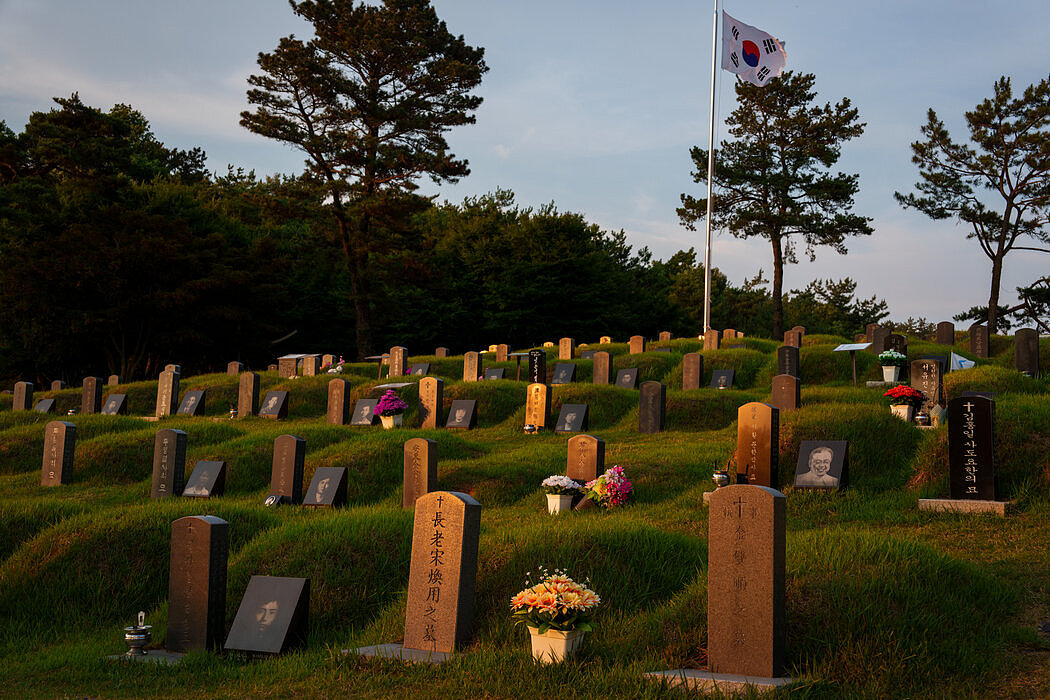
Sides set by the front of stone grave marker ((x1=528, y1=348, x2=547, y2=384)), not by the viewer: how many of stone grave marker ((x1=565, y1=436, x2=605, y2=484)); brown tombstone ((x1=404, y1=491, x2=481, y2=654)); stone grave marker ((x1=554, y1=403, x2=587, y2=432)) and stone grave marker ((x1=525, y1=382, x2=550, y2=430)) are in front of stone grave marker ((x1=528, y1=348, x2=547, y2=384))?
4

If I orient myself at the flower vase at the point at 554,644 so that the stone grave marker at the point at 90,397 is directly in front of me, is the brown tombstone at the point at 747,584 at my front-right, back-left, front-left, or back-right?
back-right

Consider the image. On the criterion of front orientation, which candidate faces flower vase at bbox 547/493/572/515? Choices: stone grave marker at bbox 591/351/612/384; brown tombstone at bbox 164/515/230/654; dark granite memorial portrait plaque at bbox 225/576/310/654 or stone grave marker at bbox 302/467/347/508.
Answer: stone grave marker at bbox 591/351/612/384

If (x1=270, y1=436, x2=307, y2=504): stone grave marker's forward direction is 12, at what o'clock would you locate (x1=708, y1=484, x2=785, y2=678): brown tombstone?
The brown tombstone is roughly at 10 o'clock from the stone grave marker.

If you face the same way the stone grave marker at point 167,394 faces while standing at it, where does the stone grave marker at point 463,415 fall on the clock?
the stone grave marker at point 463,415 is roughly at 9 o'clock from the stone grave marker at point 167,394.

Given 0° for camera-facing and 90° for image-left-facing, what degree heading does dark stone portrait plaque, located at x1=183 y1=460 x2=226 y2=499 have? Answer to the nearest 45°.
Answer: approximately 45°

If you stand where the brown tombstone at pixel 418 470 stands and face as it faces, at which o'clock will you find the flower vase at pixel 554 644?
The flower vase is roughly at 10 o'clock from the brown tombstone.

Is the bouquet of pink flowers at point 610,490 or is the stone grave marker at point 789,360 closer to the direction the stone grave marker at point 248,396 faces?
the bouquet of pink flowers

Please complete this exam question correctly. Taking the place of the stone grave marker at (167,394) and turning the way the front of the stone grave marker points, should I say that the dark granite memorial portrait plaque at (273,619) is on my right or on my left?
on my left

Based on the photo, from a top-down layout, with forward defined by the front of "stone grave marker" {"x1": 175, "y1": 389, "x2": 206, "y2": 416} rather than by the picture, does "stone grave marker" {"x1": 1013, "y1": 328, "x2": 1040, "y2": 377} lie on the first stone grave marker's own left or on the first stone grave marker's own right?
on the first stone grave marker's own left
